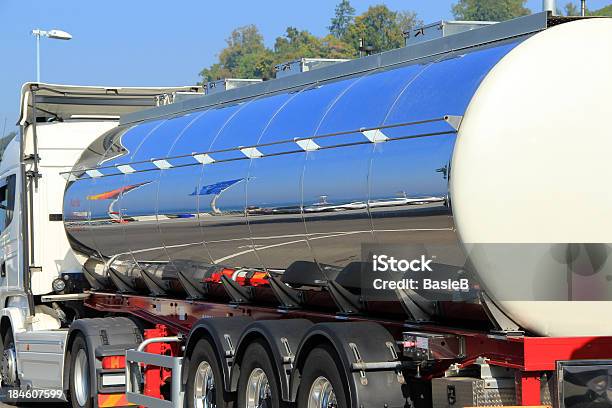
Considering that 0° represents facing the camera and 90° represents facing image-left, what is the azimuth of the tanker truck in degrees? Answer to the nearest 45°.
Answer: approximately 135°
